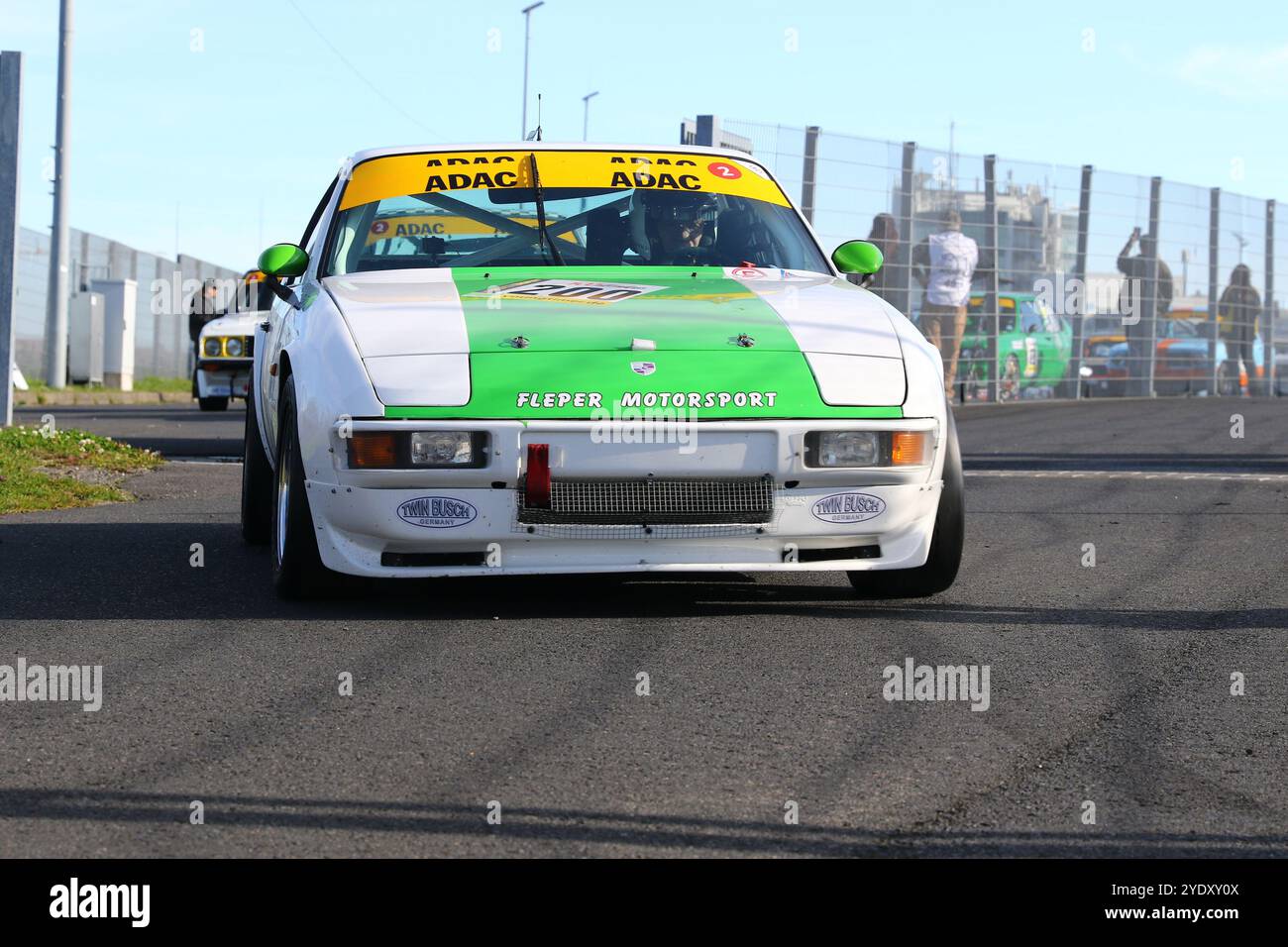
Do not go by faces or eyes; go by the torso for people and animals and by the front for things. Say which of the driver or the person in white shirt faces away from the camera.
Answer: the person in white shirt

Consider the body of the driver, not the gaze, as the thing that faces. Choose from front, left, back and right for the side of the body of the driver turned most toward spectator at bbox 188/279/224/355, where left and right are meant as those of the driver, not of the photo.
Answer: back

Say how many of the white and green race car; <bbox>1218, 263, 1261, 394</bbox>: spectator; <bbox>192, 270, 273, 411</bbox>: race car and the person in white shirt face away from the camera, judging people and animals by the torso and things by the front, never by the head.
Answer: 2

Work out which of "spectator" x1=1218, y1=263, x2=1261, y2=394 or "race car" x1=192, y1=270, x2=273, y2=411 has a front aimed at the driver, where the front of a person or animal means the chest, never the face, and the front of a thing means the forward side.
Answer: the race car

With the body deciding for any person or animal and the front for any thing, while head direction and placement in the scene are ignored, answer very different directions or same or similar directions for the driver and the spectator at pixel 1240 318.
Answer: very different directions

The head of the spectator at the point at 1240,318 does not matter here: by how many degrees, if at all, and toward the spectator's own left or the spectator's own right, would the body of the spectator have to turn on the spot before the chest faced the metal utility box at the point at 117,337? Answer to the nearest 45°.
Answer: approximately 90° to the spectator's own left

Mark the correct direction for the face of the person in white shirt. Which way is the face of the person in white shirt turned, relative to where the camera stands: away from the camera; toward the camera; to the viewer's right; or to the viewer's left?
away from the camera

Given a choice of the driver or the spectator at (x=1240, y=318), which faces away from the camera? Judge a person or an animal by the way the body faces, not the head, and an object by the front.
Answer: the spectator

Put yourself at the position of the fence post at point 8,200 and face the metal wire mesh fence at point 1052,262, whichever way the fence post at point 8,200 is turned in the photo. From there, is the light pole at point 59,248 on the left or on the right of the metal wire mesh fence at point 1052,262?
left

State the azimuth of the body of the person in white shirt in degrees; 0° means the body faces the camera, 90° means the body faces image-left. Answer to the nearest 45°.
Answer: approximately 180°

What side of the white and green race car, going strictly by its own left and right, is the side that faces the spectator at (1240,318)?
back
